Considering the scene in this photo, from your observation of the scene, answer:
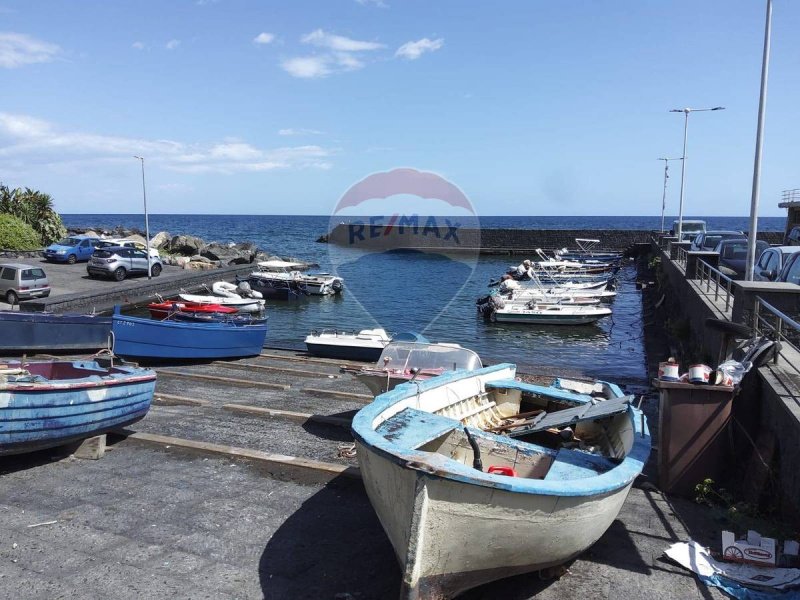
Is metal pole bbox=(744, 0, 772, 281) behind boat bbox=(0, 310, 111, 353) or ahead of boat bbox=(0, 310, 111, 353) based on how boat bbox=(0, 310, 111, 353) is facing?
behind

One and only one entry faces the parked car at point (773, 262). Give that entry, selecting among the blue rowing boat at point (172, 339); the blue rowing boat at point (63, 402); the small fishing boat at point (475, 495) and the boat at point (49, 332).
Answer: the blue rowing boat at point (63, 402)

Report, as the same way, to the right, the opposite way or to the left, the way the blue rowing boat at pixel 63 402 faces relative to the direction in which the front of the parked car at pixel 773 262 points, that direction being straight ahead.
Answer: the opposite way

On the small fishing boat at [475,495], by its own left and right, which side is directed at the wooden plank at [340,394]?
right

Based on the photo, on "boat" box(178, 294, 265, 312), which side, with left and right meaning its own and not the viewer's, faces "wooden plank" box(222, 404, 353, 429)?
left

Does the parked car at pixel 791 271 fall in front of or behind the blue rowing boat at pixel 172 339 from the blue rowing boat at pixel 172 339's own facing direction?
behind

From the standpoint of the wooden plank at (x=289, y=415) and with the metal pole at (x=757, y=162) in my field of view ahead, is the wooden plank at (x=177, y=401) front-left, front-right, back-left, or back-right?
back-left

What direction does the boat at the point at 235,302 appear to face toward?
to the viewer's left

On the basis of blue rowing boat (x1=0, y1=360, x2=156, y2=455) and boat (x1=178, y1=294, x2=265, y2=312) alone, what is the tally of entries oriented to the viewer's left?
1

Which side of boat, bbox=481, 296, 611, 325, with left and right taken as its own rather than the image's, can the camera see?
right
